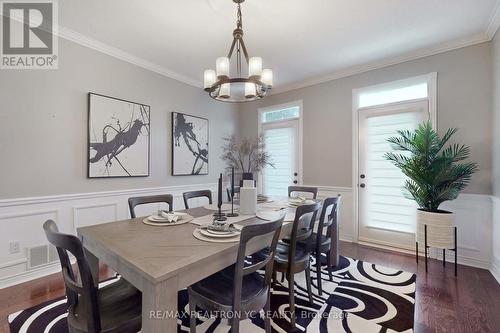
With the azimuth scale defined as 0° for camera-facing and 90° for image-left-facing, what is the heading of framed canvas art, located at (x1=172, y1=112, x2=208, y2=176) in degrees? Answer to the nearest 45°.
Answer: approximately 315°

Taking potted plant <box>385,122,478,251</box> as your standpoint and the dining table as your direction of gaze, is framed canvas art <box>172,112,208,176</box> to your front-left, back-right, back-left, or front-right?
front-right

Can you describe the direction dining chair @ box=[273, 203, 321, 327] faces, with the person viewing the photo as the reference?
facing away from the viewer and to the left of the viewer

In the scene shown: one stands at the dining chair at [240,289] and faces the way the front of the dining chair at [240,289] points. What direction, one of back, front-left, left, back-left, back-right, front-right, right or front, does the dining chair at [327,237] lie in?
right

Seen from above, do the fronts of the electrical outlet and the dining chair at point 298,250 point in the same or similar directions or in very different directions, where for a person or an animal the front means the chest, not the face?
very different directions

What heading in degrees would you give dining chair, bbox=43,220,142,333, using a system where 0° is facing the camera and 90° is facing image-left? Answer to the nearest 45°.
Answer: approximately 225°

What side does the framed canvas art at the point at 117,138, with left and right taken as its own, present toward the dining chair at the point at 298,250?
front

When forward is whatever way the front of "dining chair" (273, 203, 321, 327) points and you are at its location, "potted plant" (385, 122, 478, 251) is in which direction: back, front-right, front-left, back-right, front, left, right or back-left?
right

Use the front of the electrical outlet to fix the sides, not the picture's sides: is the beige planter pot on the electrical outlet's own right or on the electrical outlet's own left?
on the electrical outlet's own left
